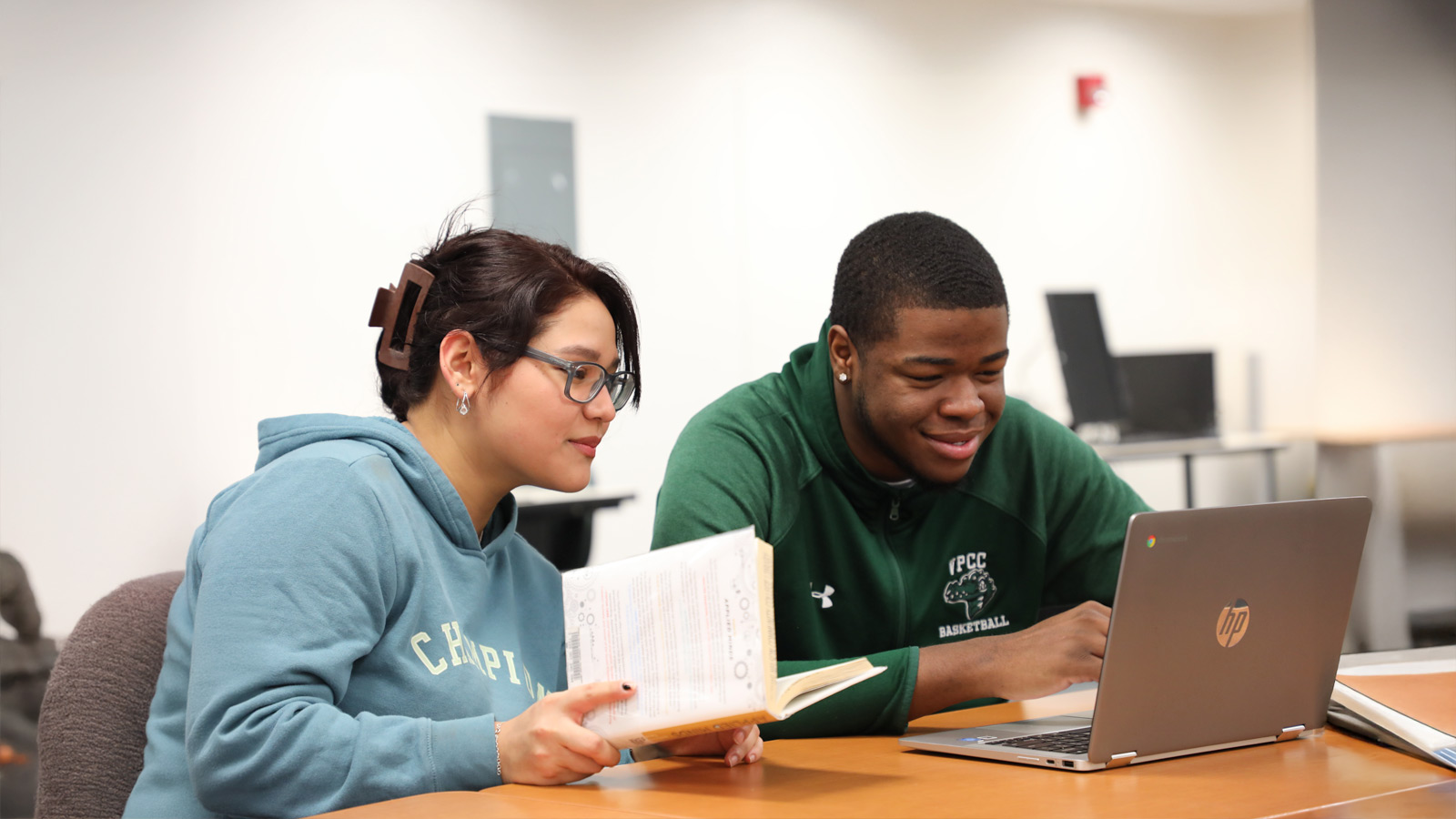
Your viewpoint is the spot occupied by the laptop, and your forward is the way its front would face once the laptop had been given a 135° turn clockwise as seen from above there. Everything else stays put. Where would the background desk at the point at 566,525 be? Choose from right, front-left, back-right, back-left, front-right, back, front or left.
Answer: back-left

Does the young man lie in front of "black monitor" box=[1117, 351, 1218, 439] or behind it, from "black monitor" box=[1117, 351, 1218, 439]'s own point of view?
in front

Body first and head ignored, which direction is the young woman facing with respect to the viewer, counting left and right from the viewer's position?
facing the viewer and to the right of the viewer

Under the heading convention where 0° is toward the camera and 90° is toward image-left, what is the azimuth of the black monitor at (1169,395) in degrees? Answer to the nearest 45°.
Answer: approximately 0°

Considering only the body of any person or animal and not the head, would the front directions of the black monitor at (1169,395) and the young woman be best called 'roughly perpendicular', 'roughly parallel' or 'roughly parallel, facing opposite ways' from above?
roughly perpendicular

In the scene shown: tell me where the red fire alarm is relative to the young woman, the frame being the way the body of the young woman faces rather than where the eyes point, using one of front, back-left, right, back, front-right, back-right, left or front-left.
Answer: left

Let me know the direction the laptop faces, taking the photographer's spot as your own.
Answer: facing away from the viewer and to the left of the viewer

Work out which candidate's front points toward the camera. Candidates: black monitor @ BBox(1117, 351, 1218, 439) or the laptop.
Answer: the black monitor

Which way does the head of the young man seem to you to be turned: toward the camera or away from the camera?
toward the camera

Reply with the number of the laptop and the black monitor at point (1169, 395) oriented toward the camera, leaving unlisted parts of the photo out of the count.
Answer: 1

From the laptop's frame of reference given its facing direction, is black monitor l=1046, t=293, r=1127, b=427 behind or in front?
in front

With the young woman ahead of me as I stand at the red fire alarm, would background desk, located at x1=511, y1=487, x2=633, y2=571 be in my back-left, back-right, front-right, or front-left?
front-right

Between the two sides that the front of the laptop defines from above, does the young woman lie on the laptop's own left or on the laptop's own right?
on the laptop's own left

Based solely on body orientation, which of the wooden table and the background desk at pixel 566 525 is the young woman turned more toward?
the wooden table

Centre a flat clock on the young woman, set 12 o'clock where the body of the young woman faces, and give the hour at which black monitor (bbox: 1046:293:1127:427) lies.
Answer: The black monitor is roughly at 9 o'clock from the young woman.

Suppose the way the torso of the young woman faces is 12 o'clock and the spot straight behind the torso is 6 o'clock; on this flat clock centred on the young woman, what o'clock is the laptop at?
The laptop is roughly at 11 o'clock from the young woman.

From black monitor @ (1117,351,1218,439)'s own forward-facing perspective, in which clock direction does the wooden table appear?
The wooden table is roughly at 12 o'clock from the black monitor.
